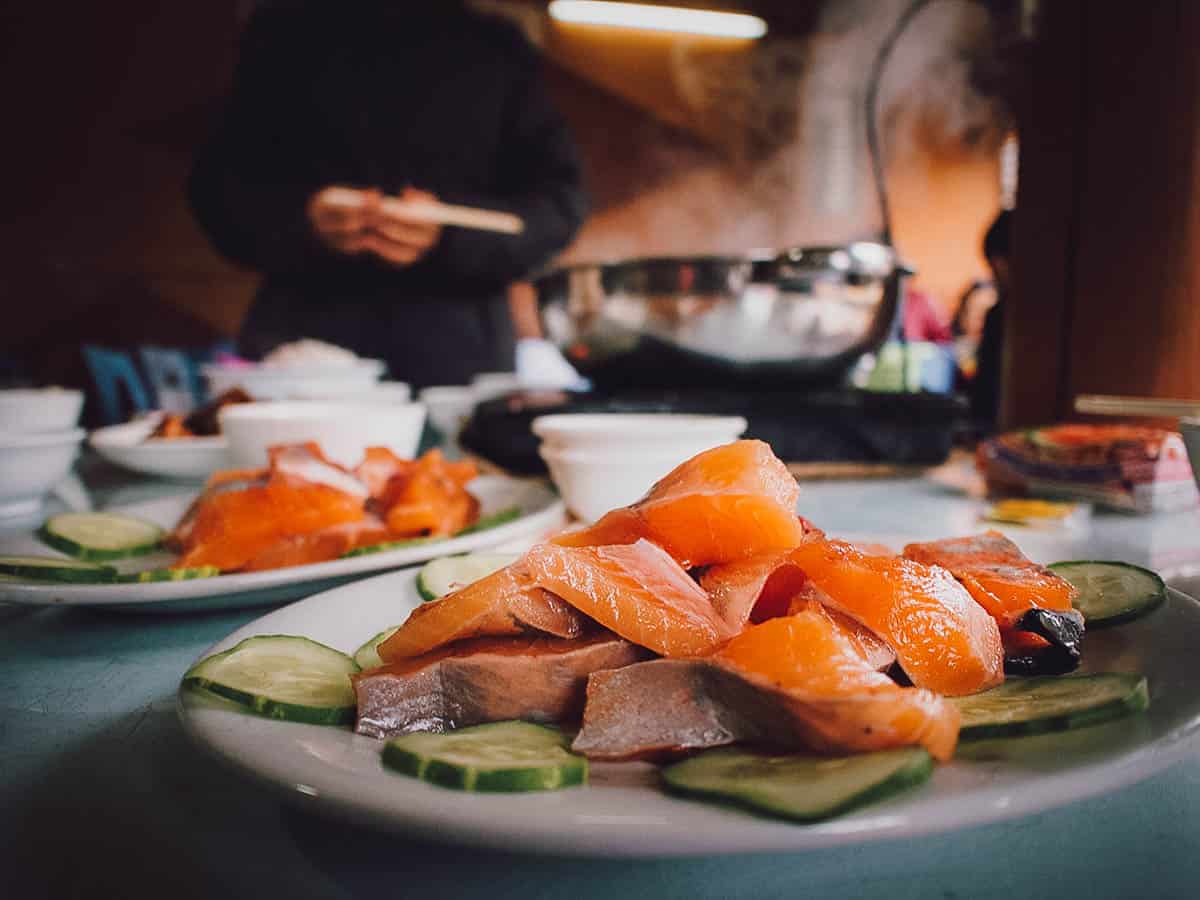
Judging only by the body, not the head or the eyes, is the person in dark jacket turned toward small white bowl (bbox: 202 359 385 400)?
yes

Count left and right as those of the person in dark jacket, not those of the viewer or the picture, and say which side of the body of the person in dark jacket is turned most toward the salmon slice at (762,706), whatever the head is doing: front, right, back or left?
front

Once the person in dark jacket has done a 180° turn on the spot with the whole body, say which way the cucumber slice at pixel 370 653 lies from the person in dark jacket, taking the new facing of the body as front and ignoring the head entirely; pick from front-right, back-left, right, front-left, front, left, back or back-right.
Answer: back

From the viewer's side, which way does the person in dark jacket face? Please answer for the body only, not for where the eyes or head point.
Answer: toward the camera

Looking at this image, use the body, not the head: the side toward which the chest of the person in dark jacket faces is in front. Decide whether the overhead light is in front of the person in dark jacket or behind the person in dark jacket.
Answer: behind

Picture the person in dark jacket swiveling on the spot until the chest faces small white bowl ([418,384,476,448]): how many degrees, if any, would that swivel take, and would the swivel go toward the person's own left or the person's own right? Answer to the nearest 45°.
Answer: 0° — they already face it

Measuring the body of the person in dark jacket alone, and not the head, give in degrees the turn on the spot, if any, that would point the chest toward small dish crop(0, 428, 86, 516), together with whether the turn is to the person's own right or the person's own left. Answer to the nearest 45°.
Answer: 0° — they already face it

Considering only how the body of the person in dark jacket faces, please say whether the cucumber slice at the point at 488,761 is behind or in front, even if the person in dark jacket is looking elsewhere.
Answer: in front

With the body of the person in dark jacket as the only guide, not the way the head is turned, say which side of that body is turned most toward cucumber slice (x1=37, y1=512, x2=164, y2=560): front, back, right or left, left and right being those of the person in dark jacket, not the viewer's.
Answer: front

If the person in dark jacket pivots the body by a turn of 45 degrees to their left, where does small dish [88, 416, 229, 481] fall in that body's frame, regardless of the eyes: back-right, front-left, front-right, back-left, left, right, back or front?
front-right

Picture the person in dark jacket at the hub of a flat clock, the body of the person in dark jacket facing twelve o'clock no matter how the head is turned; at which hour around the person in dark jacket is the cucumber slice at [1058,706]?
The cucumber slice is roughly at 12 o'clock from the person in dark jacket.

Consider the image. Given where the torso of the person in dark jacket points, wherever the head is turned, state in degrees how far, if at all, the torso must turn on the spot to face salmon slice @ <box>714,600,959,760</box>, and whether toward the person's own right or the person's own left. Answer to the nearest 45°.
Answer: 0° — they already face it

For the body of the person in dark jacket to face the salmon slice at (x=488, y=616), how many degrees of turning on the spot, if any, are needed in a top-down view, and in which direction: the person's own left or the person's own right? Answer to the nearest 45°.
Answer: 0° — they already face it

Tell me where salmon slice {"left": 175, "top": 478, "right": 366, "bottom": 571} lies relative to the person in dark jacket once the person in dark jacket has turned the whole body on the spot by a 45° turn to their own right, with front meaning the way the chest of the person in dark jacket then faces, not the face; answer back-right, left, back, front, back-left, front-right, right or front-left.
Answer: front-left

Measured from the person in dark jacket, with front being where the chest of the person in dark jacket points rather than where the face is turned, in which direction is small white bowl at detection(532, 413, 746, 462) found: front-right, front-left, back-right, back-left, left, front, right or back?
front

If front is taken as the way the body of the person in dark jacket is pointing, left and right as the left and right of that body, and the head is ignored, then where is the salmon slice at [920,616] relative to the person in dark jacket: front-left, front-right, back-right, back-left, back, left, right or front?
front
